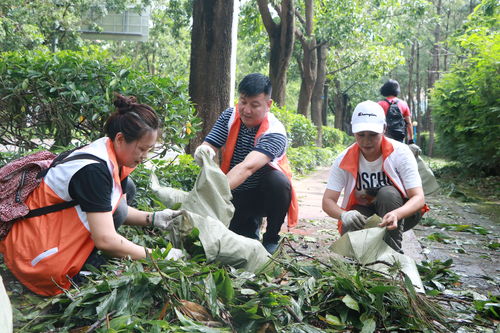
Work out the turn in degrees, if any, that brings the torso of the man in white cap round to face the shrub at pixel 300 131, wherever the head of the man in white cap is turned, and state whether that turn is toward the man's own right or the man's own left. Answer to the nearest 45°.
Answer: approximately 180°

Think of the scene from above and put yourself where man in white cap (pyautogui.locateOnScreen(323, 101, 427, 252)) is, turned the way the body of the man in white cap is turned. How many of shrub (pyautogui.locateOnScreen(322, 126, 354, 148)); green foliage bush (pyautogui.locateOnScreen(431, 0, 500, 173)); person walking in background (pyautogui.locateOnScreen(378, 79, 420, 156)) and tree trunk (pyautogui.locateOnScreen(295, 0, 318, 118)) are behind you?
4

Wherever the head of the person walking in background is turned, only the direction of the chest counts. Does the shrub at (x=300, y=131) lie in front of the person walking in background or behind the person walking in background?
in front

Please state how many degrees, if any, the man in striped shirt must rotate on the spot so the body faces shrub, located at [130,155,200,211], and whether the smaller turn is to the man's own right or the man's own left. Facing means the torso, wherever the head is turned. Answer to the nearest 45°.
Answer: approximately 90° to the man's own right

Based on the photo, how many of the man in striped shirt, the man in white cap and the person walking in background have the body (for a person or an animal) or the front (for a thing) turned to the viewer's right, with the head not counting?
0

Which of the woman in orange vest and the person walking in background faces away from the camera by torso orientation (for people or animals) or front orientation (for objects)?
the person walking in background

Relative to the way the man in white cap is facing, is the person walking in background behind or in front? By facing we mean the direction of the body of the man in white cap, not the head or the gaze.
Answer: behind

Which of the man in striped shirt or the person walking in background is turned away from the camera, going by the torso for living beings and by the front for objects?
the person walking in background

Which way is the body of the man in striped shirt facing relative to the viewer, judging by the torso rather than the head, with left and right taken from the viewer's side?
facing the viewer and to the left of the viewer

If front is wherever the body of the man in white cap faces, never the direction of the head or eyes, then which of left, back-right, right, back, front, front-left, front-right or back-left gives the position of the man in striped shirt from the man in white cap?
right

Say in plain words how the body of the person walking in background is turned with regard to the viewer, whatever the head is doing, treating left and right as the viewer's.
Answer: facing away from the viewer

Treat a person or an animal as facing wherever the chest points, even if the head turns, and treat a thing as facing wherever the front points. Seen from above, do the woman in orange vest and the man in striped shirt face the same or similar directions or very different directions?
very different directions

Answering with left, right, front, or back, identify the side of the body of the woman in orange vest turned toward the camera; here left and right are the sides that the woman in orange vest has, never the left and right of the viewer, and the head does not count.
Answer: right

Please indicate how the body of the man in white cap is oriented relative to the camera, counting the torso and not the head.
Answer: toward the camera

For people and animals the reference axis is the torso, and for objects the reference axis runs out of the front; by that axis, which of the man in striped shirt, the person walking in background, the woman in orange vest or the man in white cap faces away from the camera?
the person walking in background
